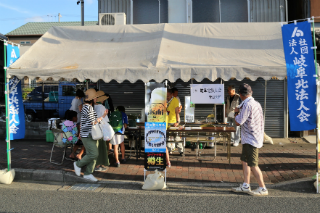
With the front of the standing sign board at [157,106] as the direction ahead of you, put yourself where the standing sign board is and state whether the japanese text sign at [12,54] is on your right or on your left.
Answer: on your right

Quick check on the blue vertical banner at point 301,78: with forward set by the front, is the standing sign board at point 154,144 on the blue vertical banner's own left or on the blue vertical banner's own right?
on the blue vertical banner's own right

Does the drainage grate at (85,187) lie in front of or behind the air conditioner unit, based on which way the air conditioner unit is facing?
in front

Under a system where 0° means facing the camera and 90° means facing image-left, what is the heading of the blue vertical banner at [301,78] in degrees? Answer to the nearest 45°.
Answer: approximately 0°

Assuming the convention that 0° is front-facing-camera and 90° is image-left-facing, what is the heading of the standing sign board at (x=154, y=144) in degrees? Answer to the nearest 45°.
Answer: approximately 0°

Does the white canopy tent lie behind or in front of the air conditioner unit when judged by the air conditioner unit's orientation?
in front

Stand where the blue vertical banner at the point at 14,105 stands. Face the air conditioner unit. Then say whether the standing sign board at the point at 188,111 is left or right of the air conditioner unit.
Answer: right

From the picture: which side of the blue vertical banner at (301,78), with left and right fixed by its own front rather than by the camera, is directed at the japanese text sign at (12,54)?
right

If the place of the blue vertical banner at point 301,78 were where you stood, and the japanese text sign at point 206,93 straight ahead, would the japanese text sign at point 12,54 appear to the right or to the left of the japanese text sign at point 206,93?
left

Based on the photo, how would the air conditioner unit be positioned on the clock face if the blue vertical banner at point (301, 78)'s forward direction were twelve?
The air conditioner unit is roughly at 4 o'clock from the blue vertical banner.
